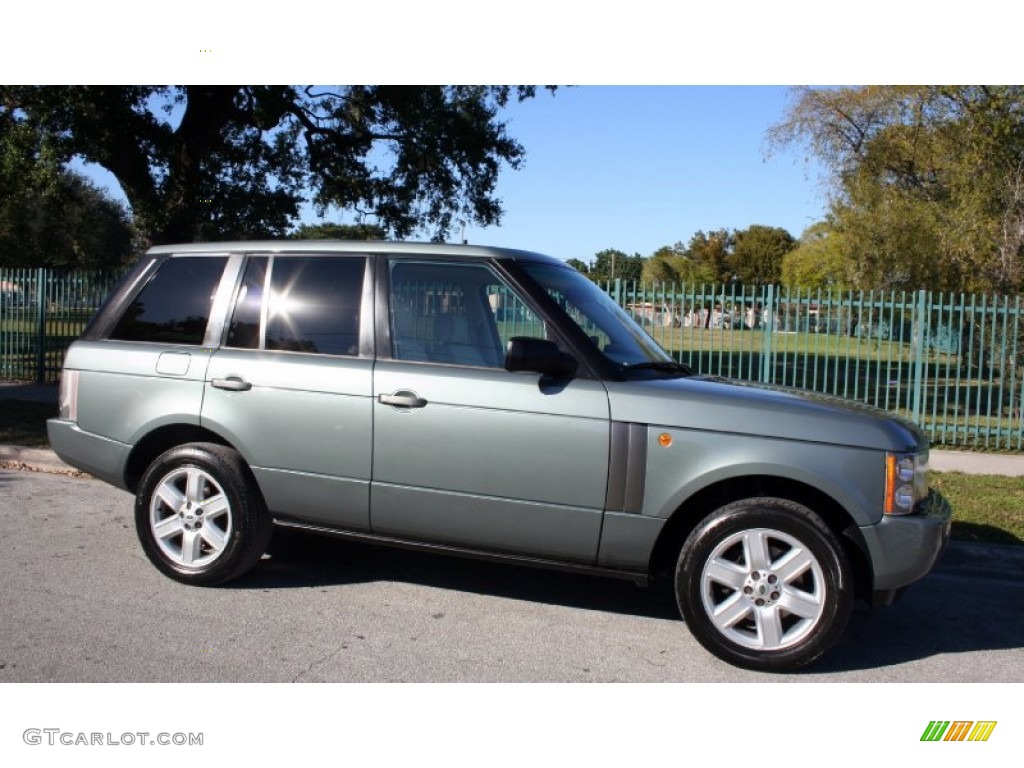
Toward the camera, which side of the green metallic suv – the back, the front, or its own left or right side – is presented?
right

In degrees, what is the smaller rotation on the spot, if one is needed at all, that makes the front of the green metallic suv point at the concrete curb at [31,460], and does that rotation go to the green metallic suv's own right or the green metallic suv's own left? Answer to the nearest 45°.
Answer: approximately 135° to the green metallic suv's own left

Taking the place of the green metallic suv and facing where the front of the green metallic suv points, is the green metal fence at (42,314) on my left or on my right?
on my left

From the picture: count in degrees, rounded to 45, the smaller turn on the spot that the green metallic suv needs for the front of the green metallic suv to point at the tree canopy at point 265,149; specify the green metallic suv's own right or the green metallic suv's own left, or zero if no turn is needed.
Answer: approximately 90° to the green metallic suv's own left

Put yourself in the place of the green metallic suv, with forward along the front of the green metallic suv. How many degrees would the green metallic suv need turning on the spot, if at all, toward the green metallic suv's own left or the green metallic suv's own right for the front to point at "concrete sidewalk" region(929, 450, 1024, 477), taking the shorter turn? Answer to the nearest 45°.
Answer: approximately 45° to the green metallic suv's own left

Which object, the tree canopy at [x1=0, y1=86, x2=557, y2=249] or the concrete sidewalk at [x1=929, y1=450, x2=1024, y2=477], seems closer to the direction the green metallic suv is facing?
the concrete sidewalk

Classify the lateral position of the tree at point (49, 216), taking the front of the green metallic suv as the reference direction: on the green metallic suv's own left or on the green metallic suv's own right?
on the green metallic suv's own left

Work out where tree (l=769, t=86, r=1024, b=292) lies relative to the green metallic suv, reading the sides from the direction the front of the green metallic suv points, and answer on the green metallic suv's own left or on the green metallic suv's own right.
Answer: on the green metallic suv's own left
